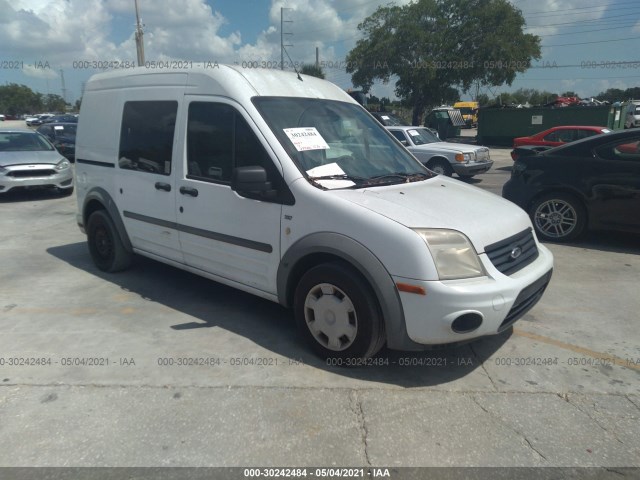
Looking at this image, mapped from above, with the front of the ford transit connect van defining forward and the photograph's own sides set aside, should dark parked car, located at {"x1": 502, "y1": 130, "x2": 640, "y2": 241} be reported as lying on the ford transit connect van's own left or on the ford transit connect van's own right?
on the ford transit connect van's own left

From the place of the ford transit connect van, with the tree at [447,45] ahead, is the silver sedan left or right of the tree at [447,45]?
left

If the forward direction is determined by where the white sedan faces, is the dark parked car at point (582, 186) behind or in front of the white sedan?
in front

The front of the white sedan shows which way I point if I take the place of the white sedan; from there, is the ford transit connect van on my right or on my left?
on my right

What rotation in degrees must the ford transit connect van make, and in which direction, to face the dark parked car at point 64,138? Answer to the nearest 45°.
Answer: approximately 180°

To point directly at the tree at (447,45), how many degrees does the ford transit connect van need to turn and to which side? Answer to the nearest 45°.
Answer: approximately 135° to its left

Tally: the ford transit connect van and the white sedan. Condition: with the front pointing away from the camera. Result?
0

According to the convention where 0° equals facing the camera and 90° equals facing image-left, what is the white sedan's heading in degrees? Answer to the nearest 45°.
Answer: approximately 315°

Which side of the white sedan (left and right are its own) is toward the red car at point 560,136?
left

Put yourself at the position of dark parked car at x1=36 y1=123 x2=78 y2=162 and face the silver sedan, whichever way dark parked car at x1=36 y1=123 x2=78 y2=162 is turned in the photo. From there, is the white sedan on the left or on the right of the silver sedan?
left

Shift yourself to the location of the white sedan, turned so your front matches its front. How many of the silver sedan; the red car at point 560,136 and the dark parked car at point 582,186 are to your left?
1
